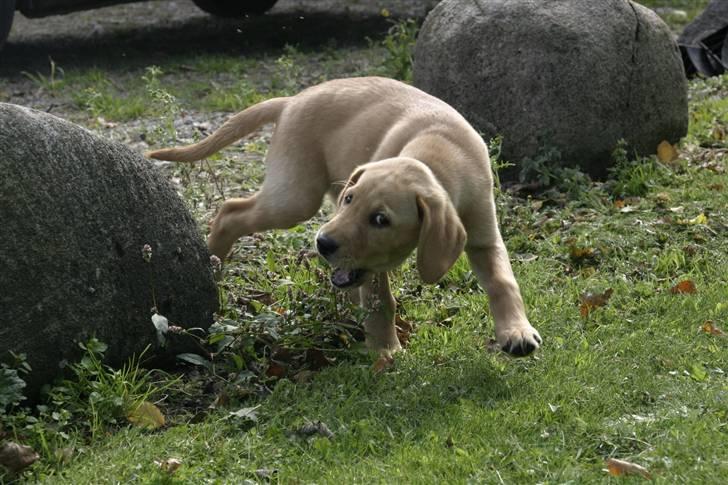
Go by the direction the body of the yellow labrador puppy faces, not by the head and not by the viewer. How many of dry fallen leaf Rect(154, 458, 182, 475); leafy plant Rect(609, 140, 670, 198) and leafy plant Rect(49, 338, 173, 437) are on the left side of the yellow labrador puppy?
1

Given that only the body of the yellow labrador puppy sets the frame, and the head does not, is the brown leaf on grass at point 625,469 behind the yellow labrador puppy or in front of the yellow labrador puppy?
in front

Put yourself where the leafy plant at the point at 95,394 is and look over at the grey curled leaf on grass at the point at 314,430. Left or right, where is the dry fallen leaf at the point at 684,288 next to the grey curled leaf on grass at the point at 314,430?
left

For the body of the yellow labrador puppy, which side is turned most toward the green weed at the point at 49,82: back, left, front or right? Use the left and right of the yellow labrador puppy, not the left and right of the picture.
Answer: back

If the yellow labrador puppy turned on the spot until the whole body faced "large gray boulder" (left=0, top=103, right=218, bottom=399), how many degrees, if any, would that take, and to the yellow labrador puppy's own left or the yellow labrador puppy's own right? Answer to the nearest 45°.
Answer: approximately 90° to the yellow labrador puppy's own right

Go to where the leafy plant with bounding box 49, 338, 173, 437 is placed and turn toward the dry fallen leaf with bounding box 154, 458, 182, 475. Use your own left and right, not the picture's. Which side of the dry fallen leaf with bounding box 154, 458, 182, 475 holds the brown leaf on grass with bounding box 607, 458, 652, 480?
left

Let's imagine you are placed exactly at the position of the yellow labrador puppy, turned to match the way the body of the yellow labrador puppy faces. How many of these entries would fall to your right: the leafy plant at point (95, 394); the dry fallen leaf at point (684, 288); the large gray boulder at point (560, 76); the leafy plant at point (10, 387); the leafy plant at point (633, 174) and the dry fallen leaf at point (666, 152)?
2

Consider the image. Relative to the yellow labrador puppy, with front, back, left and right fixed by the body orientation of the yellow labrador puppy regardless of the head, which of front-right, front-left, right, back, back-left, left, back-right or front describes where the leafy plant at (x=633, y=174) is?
left

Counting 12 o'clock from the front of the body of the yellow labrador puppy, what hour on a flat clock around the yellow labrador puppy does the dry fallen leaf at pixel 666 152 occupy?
The dry fallen leaf is roughly at 9 o'clock from the yellow labrador puppy.

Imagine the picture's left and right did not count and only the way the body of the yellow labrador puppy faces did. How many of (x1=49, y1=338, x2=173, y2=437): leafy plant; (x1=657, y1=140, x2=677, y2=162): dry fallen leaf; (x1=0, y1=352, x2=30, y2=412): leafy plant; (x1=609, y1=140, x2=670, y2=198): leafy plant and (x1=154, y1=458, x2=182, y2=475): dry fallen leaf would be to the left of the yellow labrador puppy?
2

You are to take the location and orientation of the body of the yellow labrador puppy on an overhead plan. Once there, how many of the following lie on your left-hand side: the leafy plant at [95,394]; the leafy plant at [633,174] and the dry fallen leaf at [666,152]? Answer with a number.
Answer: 2

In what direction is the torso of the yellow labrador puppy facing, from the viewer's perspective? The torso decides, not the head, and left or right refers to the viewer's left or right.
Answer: facing the viewer and to the right of the viewer

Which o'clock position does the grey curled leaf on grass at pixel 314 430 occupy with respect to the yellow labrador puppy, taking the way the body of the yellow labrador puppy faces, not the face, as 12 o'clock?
The grey curled leaf on grass is roughly at 2 o'clock from the yellow labrador puppy.

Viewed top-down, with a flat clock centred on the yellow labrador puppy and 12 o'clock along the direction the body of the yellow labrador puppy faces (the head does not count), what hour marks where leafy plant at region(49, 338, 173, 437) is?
The leafy plant is roughly at 3 o'clock from the yellow labrador puppy.

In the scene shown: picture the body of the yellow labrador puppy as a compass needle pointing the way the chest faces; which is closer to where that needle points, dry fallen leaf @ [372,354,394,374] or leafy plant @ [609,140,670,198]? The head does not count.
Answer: the dry fallen leaf

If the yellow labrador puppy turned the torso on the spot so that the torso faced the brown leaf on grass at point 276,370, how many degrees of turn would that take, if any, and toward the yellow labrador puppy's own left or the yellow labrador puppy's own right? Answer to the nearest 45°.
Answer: approximately 90° to the yellow labrador puppy's own right

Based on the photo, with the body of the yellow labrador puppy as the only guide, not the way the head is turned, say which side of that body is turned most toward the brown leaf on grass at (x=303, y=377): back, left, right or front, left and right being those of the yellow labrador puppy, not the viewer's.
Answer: right

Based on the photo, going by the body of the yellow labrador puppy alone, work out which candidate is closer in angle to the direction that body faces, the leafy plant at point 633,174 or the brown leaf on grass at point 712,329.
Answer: the brown leaf on grass
